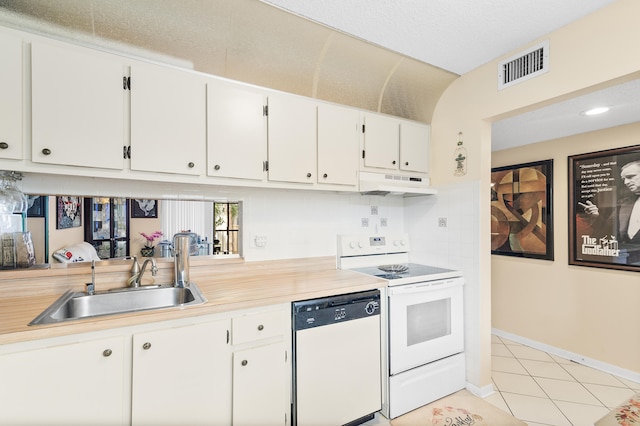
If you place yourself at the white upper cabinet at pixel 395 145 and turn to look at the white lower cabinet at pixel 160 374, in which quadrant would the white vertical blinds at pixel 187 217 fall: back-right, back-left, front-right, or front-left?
front-right

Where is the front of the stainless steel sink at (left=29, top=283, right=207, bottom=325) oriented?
toward the camera

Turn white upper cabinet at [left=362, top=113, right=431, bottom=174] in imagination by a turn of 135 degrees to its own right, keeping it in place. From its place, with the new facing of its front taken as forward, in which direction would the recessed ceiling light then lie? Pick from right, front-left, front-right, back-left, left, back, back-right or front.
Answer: back

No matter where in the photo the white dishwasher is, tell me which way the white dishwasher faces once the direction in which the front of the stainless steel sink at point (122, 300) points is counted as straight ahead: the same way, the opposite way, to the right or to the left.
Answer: the same way

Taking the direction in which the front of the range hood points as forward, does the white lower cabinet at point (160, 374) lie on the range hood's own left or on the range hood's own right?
on the range hood's own right

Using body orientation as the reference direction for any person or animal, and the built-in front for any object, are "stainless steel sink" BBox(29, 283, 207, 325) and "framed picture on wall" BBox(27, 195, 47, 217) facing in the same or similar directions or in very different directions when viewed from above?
same or similar directions

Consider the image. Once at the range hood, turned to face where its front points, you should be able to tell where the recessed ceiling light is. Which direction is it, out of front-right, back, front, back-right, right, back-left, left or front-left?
front-left

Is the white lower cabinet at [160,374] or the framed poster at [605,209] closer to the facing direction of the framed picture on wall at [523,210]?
the white lower cabinet

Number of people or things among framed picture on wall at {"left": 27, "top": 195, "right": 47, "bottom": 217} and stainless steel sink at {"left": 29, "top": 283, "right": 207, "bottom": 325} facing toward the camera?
2

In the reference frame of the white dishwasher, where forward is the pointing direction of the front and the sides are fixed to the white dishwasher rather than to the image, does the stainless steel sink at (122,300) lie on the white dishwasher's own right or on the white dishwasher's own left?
on the white dishwasher's own right

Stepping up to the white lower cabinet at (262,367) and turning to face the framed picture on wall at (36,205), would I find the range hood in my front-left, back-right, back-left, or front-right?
back-right

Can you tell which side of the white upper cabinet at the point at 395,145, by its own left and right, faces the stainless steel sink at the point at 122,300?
right

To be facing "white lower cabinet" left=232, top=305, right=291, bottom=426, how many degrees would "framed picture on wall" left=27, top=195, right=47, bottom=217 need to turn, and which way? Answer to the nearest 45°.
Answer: approximately 45° to its left

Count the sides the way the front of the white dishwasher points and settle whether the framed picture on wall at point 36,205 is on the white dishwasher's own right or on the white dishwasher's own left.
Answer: on the white dishwasher's own right

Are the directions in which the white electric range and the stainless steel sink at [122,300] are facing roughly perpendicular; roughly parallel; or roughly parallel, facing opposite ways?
roughly parallel

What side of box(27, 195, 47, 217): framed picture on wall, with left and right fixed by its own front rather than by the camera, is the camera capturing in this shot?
front

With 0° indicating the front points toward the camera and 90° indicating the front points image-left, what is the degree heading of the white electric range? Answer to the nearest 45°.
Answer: approximately 315°
